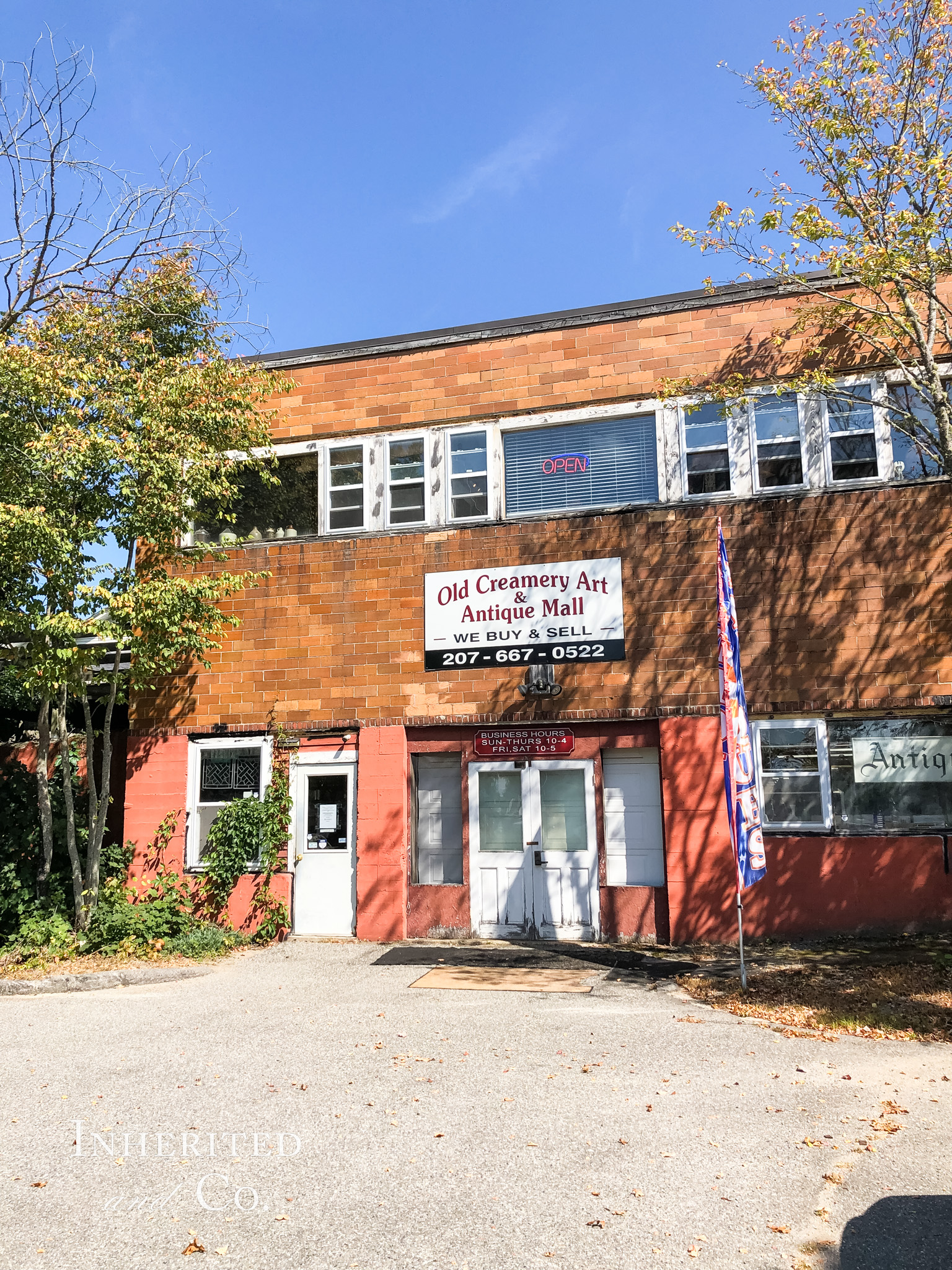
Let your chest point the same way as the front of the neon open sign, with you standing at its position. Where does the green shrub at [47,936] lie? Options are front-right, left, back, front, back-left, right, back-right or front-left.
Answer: right

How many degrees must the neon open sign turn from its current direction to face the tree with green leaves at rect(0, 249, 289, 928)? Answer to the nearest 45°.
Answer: approximately 90° to its right

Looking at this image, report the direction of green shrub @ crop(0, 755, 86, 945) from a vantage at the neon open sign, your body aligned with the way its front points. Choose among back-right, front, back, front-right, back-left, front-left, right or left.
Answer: right

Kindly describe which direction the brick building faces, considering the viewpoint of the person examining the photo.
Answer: facing the viewer

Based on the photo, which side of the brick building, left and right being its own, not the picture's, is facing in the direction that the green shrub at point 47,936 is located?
right

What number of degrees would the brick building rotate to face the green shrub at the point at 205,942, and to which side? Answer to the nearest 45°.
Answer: approximately 90° to its right

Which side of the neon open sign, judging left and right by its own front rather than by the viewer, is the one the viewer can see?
front

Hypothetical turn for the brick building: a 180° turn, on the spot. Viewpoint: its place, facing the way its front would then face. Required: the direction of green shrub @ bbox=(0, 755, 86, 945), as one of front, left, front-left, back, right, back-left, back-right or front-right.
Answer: left
